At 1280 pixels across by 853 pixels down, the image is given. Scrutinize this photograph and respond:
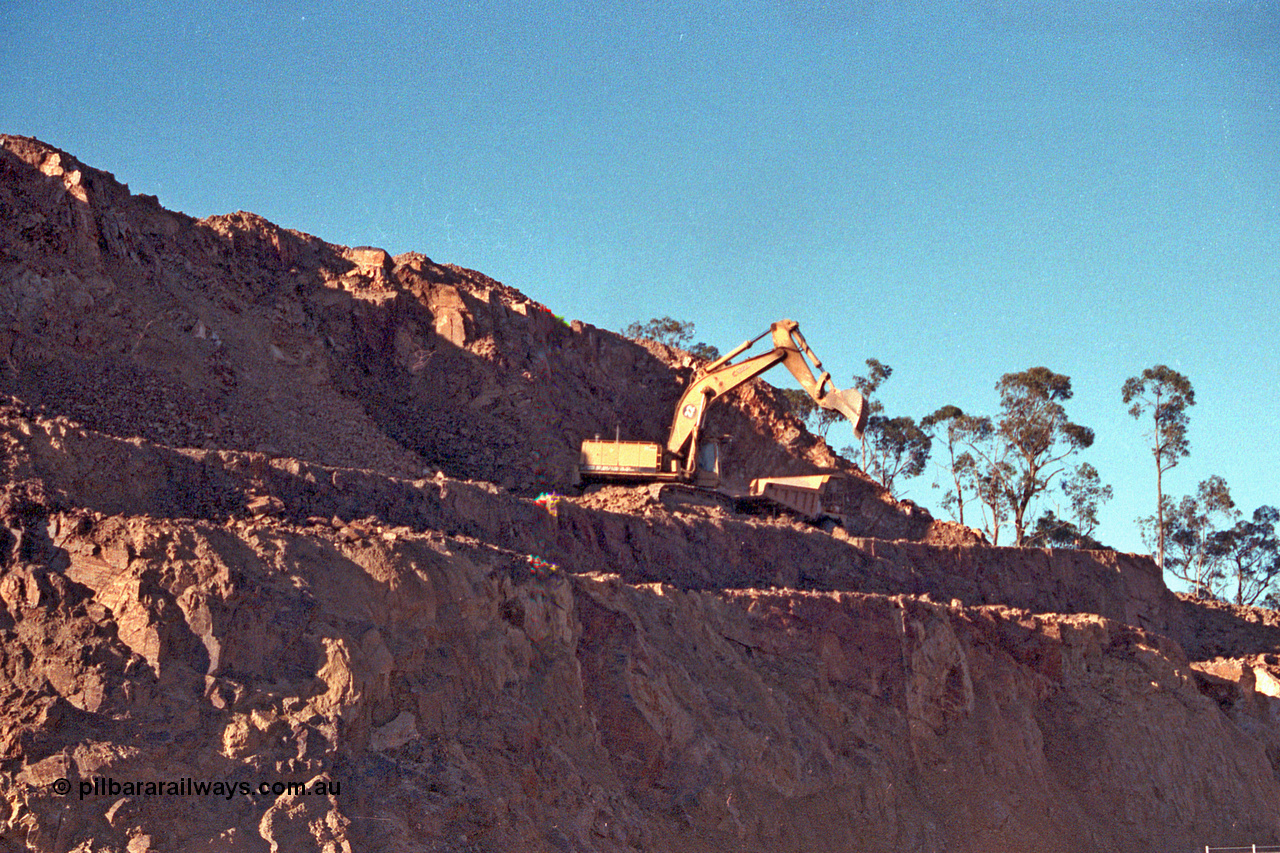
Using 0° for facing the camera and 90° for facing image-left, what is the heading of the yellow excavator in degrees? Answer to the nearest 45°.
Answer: approximately 270°
